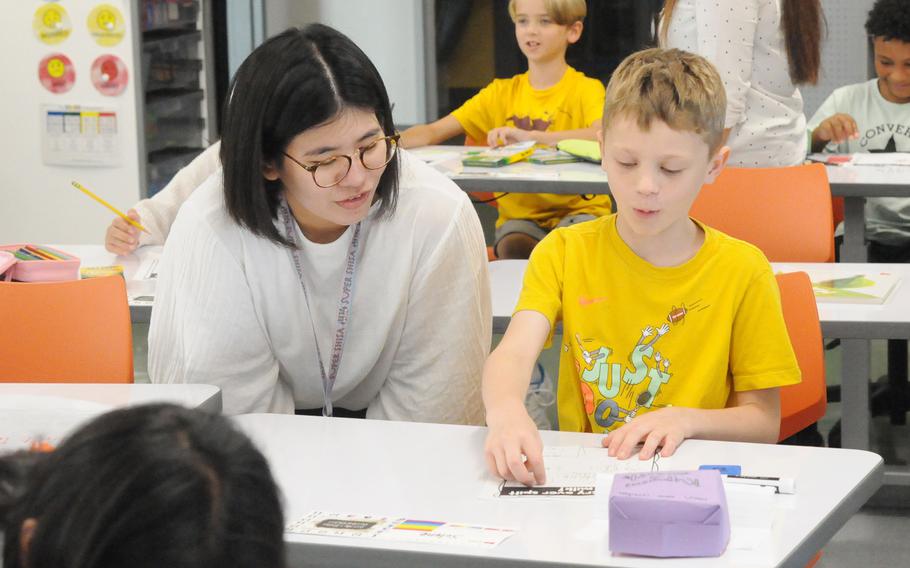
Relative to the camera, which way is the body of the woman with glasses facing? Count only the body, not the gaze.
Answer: toward the camera

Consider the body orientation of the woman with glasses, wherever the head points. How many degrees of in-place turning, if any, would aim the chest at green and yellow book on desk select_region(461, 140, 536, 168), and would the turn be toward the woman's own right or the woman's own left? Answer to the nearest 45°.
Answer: approximately 180°

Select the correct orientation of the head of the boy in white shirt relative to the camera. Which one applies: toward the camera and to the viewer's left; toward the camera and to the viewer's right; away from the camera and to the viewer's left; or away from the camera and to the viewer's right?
toward the camera and to the viewer's left

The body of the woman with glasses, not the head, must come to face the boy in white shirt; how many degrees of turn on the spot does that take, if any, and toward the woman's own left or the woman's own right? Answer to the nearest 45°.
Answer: approximately 135° to the woman's own left

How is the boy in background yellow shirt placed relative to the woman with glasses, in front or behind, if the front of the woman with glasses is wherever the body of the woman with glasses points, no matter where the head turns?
behind
